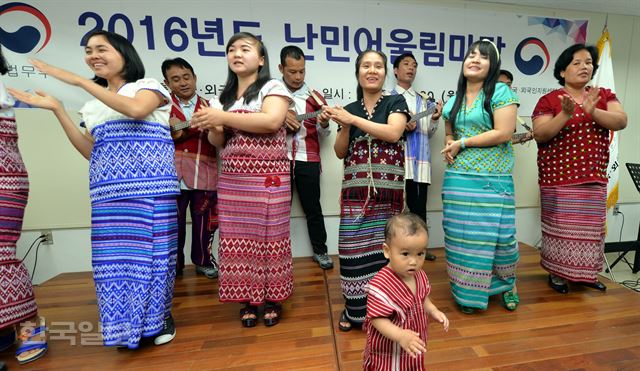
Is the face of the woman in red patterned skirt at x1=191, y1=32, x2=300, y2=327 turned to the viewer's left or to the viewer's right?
to the viewer's left

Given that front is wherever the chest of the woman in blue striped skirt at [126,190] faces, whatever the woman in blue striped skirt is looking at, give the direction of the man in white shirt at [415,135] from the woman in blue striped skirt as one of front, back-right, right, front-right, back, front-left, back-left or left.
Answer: back-left

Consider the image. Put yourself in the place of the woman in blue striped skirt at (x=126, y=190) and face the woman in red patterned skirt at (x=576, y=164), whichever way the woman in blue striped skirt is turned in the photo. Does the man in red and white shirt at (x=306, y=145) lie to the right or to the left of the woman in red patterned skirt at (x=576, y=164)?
left

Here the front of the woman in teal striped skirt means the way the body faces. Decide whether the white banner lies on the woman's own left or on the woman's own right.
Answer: on the woman's own right

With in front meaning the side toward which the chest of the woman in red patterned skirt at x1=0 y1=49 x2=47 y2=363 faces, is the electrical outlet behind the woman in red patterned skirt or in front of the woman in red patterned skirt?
behind

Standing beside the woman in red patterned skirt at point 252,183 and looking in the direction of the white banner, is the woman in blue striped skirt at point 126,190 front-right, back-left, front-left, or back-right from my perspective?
back-left
